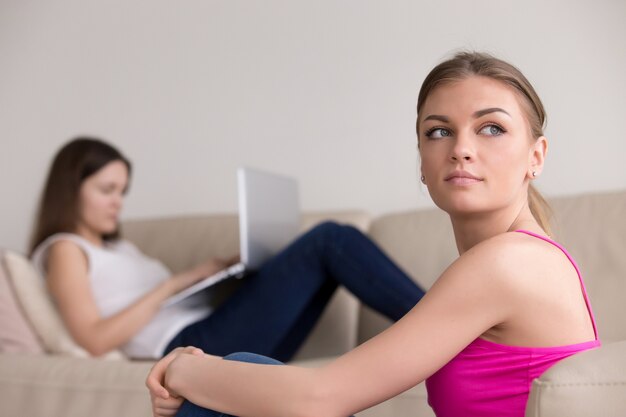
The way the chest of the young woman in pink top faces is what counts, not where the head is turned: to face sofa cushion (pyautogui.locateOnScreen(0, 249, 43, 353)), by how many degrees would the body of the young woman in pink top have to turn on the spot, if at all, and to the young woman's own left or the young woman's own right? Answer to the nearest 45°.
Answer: approximately 45° to the young woman's own right

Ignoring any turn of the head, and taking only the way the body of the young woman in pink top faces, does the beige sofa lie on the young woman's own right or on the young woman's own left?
on the young woman's own right

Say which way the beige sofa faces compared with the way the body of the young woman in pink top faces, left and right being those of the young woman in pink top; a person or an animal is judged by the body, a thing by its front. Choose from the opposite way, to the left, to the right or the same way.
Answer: to the left

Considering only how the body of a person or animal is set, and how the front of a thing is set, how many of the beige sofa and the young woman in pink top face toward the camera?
1

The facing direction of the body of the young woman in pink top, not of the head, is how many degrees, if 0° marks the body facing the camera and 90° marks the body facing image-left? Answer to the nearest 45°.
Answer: approximately 90°
